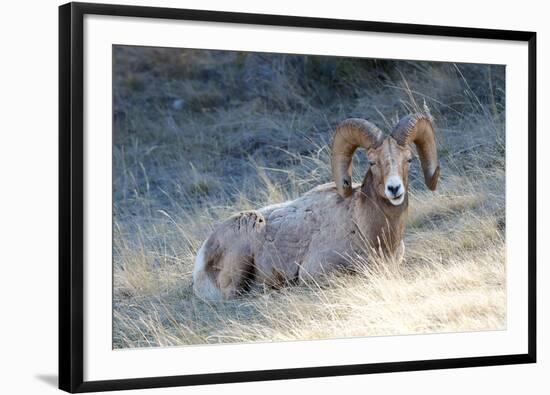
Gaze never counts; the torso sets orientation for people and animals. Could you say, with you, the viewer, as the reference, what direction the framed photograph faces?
facing the viewer and to the right of the viewer
